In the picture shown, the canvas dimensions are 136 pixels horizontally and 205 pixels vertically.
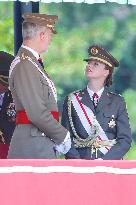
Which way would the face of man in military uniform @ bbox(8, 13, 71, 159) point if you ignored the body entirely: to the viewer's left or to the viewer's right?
to the viewer's right

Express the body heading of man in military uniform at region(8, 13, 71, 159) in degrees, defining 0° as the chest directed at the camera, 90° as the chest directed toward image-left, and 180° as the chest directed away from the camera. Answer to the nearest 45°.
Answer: approximately 270°

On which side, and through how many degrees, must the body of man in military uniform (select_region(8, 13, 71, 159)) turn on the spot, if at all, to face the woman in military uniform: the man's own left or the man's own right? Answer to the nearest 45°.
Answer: approximately 45° to the man's own left

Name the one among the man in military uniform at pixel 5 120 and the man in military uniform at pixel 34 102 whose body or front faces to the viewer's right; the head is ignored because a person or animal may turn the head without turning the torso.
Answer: the man in military uniform at pixel 34 102

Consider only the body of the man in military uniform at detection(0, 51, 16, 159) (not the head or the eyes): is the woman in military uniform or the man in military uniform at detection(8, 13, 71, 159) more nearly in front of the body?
the man in military uniform

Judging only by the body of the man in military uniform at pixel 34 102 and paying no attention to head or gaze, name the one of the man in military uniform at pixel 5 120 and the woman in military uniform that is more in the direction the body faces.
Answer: the woman in military uniform
